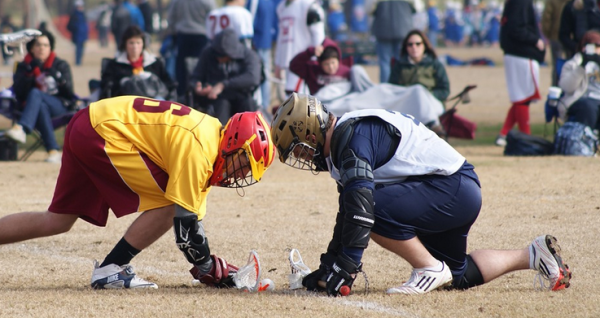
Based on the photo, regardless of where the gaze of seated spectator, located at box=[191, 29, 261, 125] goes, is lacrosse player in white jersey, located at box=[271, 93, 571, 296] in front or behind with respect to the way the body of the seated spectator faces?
in front

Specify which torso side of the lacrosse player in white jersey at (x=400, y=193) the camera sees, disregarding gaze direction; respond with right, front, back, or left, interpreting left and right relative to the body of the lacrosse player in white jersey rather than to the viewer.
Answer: left

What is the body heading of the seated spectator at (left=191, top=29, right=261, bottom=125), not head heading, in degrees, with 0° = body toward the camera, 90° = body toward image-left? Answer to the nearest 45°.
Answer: approximately 0°

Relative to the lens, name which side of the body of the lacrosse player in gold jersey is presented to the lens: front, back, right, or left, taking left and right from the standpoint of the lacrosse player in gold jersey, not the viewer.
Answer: right

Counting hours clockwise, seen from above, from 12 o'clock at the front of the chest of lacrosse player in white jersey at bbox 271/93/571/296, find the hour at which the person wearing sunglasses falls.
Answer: The person wearing sunglasses is roughly at 3 o'clock from the lacrosse player in white jersey.

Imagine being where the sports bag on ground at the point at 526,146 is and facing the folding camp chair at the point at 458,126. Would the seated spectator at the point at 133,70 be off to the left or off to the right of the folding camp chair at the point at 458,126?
left

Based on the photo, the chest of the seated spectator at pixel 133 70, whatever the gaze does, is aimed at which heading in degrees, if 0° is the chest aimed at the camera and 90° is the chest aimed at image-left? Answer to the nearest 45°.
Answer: approximately 0°

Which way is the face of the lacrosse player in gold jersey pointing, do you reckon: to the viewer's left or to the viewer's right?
to the viewer's right

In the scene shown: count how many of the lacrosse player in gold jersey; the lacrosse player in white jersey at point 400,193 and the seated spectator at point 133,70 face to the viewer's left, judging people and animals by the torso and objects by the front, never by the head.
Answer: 1

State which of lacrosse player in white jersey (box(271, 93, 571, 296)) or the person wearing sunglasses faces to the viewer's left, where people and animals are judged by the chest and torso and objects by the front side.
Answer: the lacrosse player in white jersey

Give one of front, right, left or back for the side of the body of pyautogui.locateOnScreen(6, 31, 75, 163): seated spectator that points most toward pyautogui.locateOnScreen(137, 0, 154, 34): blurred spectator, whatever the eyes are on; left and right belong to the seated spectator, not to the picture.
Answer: back

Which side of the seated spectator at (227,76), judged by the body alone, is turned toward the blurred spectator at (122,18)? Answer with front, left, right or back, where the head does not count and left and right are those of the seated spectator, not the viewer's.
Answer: back
